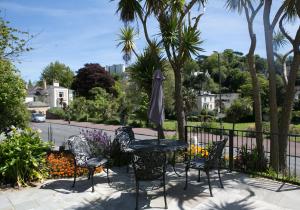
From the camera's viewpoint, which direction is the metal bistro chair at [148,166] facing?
away from the camera

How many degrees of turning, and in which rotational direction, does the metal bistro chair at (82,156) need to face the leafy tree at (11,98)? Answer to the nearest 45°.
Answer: approximately 180°

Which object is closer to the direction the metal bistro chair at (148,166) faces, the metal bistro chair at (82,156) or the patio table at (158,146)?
the patio table

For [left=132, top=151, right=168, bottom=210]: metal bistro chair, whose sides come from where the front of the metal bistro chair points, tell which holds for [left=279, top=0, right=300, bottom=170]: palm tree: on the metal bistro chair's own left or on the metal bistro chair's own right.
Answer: on the metal bistro chair's own right

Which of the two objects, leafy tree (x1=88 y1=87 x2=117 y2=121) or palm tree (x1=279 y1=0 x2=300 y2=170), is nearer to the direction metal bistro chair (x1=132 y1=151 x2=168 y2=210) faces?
the leafy tree

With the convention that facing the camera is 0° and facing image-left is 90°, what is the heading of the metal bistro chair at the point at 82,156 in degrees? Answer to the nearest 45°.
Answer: approximately 315°

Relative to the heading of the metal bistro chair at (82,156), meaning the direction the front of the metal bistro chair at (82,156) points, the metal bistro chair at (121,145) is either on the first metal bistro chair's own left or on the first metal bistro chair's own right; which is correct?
on the first metal bistro chair's own left

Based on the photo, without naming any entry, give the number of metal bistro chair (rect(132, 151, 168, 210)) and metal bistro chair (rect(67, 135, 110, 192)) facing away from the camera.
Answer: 1

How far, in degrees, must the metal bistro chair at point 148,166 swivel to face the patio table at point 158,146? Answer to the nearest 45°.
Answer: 0° — it already faces it

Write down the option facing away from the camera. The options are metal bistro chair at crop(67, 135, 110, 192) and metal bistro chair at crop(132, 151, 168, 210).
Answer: metal bistro chair at crop(132, 151, 168, 210)

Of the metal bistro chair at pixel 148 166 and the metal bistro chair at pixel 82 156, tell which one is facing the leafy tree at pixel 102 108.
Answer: the metal bistro chair at pixel 148 166

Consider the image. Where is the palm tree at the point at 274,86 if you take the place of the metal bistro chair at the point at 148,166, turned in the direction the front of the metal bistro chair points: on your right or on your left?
on your right
